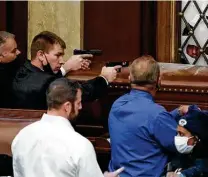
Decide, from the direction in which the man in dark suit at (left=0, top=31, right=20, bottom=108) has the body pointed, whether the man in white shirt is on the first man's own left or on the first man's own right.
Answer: on the first man's own right

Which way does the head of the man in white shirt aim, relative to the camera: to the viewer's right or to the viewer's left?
to the viewer's right

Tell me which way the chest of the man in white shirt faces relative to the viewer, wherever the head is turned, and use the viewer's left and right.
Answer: facing away from the viewer and to the right of the viewer

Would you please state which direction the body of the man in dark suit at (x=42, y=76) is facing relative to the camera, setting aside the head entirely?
to the viewer's right

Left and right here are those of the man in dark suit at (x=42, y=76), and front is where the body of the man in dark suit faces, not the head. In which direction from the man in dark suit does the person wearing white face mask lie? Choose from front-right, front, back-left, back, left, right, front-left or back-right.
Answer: front-right

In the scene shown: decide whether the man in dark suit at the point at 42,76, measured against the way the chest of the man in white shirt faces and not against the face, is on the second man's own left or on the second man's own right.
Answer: on the second man's own left

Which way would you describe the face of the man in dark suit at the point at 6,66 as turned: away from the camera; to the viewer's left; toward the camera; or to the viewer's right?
to the viewer's right

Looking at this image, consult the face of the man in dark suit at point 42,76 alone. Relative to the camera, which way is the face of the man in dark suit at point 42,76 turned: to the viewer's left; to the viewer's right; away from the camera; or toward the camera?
to the viewer's right

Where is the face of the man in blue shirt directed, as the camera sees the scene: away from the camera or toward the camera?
away from the camera

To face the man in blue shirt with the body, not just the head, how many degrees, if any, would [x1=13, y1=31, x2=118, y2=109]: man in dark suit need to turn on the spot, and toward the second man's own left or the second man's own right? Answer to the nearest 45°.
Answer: approximately 45° to the second man's own right

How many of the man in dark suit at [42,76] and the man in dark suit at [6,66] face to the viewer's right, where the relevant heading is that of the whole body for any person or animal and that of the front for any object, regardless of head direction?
2

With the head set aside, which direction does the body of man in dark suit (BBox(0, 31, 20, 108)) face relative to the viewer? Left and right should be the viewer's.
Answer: facing to the right of the viewer
